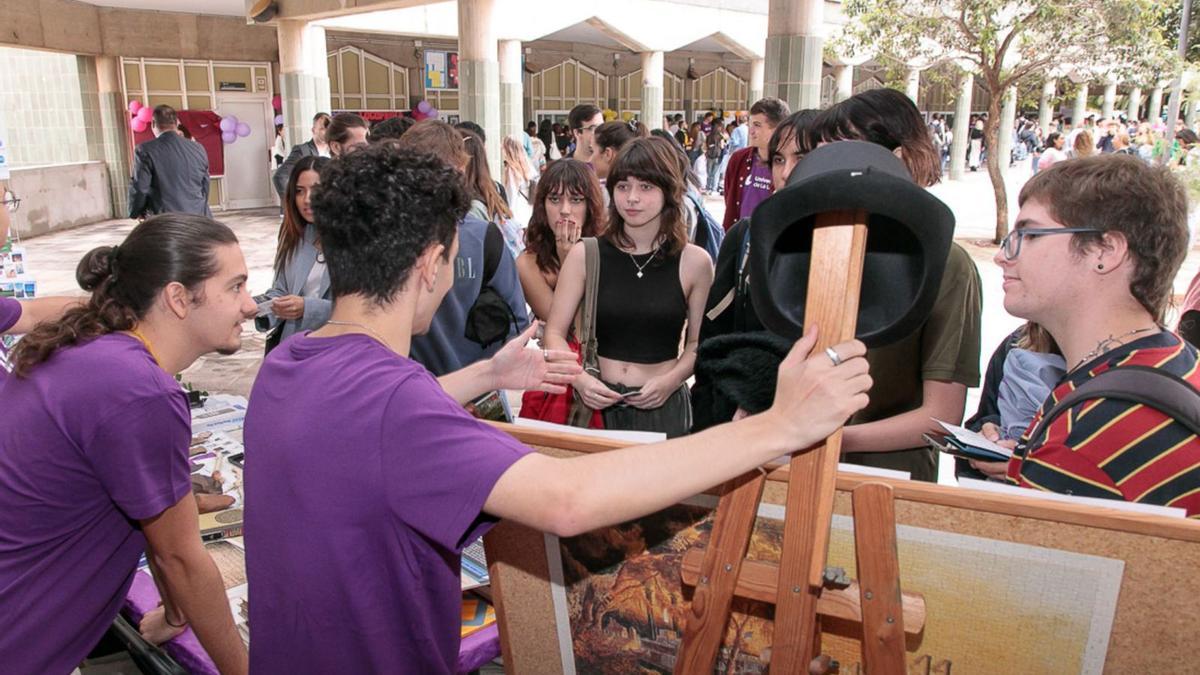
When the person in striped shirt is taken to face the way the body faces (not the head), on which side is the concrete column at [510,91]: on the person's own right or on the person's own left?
on the person's own right

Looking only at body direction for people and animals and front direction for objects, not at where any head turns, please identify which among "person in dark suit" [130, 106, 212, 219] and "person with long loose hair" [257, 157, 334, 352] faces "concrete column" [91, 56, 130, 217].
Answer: the person in dark suit

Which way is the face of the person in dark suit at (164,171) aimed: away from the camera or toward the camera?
away from the camera

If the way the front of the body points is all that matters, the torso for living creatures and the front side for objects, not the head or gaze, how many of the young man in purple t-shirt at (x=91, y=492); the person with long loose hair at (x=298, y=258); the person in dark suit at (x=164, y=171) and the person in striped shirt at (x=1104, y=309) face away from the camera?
1

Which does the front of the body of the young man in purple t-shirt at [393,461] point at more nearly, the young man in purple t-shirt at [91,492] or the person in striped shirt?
the person in striped shirt

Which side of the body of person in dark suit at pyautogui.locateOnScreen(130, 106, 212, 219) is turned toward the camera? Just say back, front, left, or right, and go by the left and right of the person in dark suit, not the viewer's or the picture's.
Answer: back

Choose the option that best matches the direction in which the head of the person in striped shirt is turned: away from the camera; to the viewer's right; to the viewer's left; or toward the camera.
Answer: to the viewer's left

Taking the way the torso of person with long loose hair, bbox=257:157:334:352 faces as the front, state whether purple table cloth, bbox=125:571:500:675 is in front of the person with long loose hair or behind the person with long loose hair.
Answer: in front

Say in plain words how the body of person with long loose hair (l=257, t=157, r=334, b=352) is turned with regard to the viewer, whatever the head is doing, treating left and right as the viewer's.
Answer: facing the viewer and to the right of the viewer

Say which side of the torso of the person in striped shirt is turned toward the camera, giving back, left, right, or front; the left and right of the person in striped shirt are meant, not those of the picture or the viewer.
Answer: left

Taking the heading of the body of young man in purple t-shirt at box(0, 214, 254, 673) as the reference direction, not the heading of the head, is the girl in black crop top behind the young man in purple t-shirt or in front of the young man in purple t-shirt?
in front

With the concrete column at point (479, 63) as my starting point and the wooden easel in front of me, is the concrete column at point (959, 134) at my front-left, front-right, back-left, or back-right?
back-left

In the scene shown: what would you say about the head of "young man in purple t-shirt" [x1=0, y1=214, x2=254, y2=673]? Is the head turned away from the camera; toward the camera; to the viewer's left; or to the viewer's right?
to the viewer's right

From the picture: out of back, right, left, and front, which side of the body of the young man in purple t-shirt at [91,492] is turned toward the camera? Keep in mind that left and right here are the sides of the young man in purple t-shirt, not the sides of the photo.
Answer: right

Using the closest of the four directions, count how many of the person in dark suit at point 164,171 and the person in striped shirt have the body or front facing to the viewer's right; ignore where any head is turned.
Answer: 0

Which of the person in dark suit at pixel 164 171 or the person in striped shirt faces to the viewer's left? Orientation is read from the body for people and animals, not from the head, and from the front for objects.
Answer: the person in striped shirt
